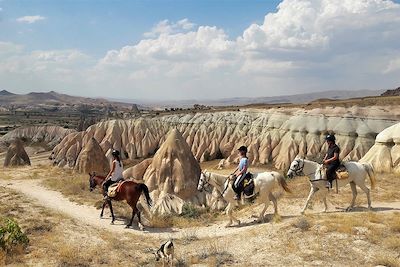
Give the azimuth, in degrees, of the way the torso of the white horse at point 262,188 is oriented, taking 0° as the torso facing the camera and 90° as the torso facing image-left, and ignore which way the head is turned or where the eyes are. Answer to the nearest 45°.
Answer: approximately 90°

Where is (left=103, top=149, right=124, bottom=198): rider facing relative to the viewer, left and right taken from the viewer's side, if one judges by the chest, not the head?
facing away from the viewer and to the left of the viewer

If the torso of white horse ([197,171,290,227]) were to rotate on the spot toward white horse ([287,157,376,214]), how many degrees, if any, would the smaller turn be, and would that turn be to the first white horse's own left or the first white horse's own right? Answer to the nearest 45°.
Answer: approximately 180°

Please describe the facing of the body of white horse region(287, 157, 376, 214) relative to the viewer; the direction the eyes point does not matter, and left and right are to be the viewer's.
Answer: facing to the left of the viewer

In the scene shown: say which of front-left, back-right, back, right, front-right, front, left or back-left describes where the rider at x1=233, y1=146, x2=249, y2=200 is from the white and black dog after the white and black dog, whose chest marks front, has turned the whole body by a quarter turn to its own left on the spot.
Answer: left

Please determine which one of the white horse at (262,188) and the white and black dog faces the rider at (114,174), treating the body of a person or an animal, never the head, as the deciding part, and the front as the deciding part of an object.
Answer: the white horse

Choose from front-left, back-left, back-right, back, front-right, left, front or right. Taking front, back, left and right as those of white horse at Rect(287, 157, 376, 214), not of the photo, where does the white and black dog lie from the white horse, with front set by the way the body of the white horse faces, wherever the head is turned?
front-left

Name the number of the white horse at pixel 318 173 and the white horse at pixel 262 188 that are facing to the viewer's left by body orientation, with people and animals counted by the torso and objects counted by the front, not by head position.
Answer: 2

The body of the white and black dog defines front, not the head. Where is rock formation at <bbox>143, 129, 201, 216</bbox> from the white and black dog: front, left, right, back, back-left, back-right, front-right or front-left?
back-right
